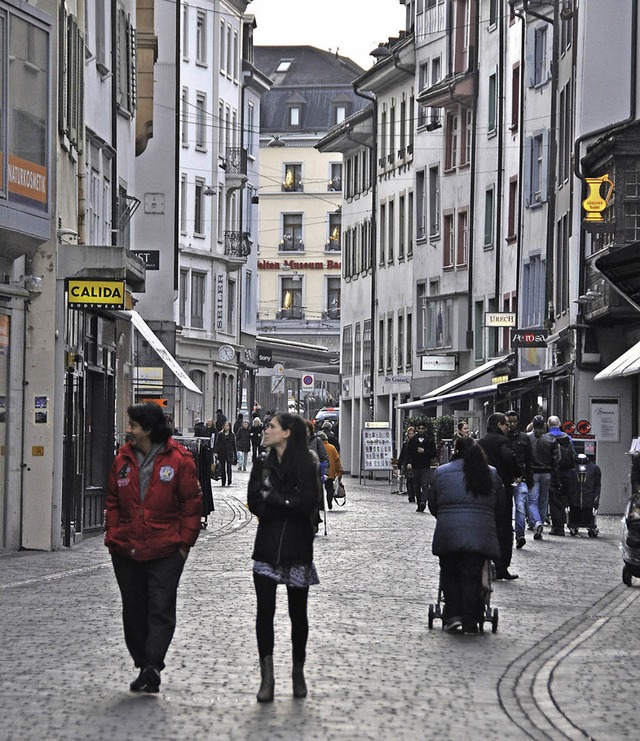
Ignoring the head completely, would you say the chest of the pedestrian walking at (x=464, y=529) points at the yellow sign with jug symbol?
yes

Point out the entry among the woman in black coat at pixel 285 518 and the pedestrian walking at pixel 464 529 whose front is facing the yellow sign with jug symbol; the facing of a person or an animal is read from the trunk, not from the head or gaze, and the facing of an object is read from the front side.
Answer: the pedestrian walking

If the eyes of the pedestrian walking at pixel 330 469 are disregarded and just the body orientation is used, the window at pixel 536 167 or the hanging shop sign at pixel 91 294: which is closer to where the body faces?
the window

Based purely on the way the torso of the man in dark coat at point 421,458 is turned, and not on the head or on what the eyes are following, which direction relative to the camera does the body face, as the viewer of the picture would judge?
toward the camera

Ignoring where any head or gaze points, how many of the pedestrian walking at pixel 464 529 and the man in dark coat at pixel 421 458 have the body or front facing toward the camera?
1

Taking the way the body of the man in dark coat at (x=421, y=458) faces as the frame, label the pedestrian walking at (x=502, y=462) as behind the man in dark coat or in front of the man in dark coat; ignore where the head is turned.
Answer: in front

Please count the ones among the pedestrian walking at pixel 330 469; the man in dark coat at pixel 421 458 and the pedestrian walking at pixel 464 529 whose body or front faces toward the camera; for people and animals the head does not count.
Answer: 1

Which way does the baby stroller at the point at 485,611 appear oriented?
away from the camera

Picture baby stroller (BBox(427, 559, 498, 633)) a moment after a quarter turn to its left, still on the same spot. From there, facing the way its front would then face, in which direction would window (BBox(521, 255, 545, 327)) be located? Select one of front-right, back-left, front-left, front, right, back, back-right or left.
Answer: right

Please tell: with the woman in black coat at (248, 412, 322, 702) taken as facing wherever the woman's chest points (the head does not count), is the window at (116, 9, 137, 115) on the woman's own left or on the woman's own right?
on the woman's own right

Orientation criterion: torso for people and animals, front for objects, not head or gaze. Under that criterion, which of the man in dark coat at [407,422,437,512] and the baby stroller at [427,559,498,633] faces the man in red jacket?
the man in dark coat

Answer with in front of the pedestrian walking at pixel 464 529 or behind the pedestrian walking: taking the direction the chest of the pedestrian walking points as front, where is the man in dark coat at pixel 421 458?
in front

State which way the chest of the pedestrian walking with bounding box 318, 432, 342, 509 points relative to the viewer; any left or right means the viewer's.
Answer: facing away from the viewer

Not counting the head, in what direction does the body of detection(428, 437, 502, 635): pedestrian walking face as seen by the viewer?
away from the camera

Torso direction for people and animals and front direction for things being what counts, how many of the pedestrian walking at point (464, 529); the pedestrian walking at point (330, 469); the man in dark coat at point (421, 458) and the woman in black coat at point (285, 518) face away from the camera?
2
